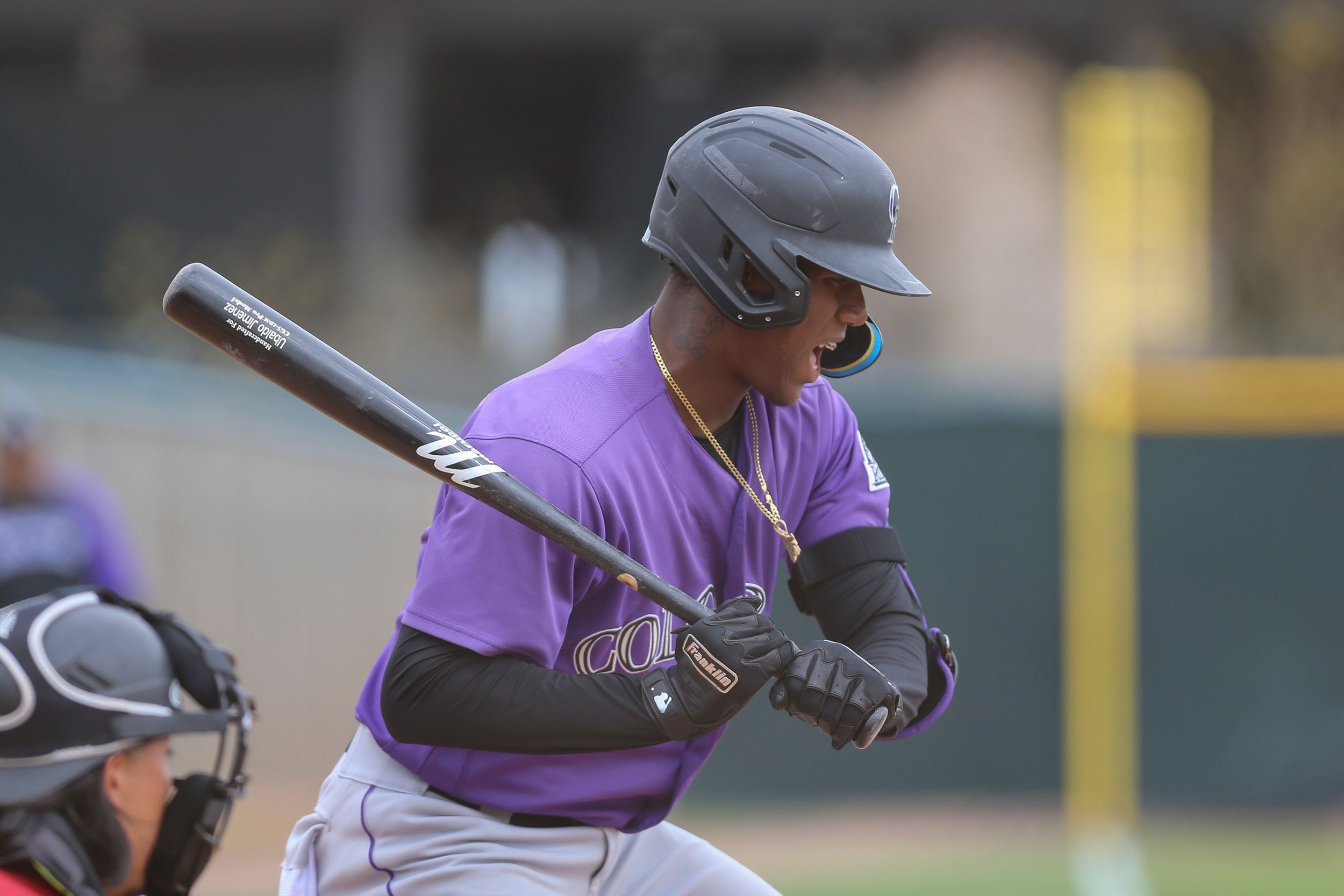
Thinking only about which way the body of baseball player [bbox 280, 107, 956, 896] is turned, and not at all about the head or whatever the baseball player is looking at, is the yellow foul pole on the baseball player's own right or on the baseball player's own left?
on the baseball player's own left

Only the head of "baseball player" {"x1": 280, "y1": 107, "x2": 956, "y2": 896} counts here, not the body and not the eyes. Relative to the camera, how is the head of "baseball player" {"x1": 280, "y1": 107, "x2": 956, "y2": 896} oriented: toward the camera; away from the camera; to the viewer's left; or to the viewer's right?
to the viewer's right

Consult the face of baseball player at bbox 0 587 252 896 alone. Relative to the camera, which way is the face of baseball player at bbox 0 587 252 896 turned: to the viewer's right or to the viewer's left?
to the viewer's right

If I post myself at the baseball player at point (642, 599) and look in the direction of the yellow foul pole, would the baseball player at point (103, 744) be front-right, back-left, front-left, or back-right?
back-left

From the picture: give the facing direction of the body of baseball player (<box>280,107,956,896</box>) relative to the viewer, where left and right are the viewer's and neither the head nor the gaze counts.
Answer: facing the viewer and to the right of the viewer

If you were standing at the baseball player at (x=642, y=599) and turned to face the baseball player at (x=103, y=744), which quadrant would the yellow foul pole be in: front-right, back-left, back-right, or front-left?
back-right
